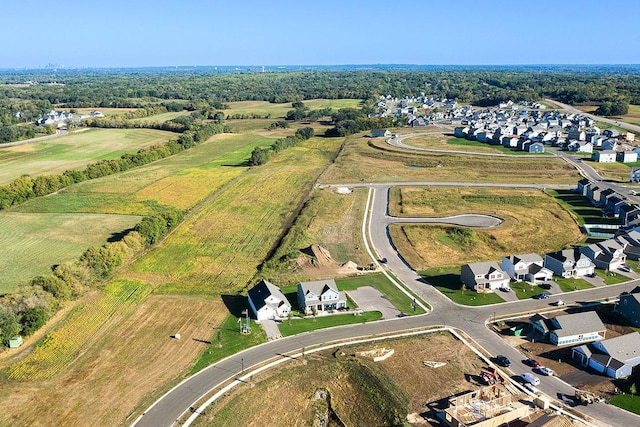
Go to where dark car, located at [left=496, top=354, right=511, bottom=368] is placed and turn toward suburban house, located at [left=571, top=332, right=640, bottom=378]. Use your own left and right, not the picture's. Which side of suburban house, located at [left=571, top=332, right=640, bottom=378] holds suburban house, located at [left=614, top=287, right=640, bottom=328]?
left

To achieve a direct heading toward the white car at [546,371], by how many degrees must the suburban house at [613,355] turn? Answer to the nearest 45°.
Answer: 0° — it already faces it

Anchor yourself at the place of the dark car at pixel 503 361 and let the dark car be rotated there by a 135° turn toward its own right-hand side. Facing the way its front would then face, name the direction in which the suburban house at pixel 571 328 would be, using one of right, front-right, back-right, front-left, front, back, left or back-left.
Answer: back-right

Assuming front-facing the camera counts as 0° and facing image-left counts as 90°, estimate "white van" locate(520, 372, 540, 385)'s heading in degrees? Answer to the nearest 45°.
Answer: approximately 315°

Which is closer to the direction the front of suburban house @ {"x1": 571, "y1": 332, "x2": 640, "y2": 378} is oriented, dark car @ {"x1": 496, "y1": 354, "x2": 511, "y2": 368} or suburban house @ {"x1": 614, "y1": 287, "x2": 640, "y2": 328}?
the dark car

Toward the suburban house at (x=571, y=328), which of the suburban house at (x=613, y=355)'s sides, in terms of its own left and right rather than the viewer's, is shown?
right
